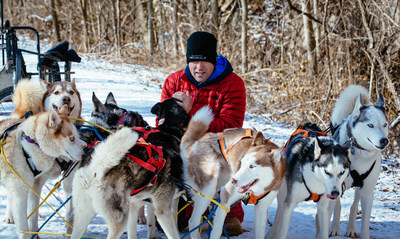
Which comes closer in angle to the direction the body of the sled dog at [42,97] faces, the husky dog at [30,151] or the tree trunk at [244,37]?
the husky dog

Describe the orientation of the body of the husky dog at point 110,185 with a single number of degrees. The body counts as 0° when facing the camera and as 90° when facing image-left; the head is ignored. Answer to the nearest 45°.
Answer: approximately 225°

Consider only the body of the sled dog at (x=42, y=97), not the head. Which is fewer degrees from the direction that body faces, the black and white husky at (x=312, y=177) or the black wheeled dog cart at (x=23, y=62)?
the black and white husky

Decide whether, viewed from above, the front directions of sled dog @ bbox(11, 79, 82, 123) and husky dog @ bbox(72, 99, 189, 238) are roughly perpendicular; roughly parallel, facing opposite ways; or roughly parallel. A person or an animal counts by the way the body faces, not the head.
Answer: roughly perpendicular

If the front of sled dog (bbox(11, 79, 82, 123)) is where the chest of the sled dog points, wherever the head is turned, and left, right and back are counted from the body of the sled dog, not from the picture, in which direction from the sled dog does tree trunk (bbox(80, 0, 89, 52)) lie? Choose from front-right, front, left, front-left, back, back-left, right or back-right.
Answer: back-left

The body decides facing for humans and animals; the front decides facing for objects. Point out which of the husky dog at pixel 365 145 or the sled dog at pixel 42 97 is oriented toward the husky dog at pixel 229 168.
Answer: the sled dog

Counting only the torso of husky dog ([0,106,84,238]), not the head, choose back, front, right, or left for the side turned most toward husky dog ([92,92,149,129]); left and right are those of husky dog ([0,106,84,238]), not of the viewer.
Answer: left

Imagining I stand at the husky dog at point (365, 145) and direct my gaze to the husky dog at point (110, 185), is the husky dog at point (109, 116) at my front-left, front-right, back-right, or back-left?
front-right

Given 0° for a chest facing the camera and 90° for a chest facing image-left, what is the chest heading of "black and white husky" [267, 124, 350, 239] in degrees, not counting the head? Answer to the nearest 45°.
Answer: approximately 315°

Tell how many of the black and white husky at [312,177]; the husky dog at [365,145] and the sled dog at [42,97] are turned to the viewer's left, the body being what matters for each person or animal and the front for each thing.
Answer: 0

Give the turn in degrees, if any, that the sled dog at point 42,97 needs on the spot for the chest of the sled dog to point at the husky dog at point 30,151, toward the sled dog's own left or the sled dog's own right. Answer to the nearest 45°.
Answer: approximately 45° to the sled dog's own right

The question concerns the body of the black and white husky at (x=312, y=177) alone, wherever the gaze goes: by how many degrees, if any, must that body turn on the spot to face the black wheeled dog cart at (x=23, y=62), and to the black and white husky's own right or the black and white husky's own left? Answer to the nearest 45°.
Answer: approximately 135° to the black and white husky's own right

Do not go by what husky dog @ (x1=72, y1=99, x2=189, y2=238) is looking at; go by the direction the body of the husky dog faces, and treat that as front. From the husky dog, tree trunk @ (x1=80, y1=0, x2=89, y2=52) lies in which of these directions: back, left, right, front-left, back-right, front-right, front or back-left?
front-left

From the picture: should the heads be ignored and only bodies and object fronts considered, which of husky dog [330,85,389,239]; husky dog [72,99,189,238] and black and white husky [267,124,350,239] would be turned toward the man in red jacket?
husky dog [72,99,189,238]

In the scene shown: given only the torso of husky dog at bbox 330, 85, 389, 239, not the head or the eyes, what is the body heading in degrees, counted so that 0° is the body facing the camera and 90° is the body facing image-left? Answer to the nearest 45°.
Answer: approximately 315°

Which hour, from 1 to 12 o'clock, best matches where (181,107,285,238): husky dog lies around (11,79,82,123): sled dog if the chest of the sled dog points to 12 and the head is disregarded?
The husky dog is roughly at 12 o'clock from the sled dog.

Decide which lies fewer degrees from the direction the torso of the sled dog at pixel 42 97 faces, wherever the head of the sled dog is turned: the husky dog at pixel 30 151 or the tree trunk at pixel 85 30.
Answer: the husky dog

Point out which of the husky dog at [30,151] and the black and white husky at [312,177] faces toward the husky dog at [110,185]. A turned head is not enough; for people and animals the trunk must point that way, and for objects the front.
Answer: the husky dog at [30,151]
